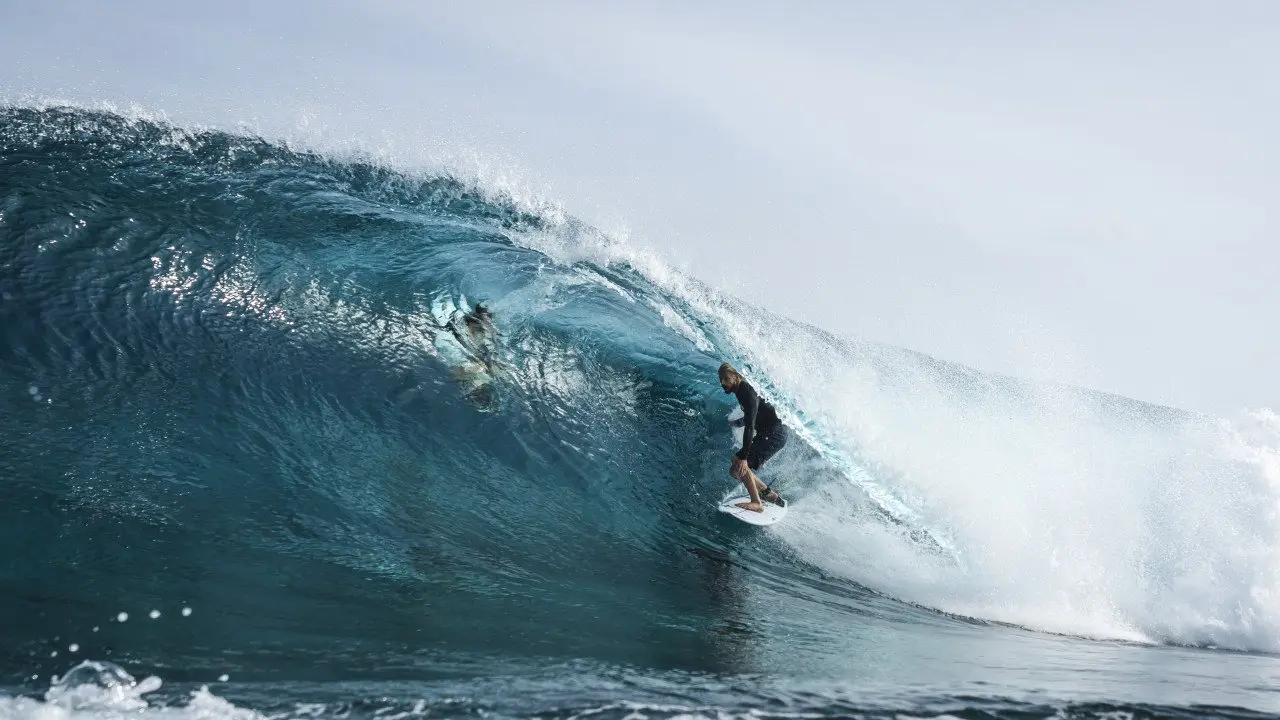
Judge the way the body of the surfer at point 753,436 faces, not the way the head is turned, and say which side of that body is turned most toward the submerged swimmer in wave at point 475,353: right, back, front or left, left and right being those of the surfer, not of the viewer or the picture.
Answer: front

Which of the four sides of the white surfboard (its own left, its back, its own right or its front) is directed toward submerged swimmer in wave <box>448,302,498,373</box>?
front

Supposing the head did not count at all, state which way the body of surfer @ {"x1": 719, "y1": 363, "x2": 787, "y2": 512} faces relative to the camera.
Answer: to the viewer's left

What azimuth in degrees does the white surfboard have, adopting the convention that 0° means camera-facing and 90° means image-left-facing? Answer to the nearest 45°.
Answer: approximately 90°
